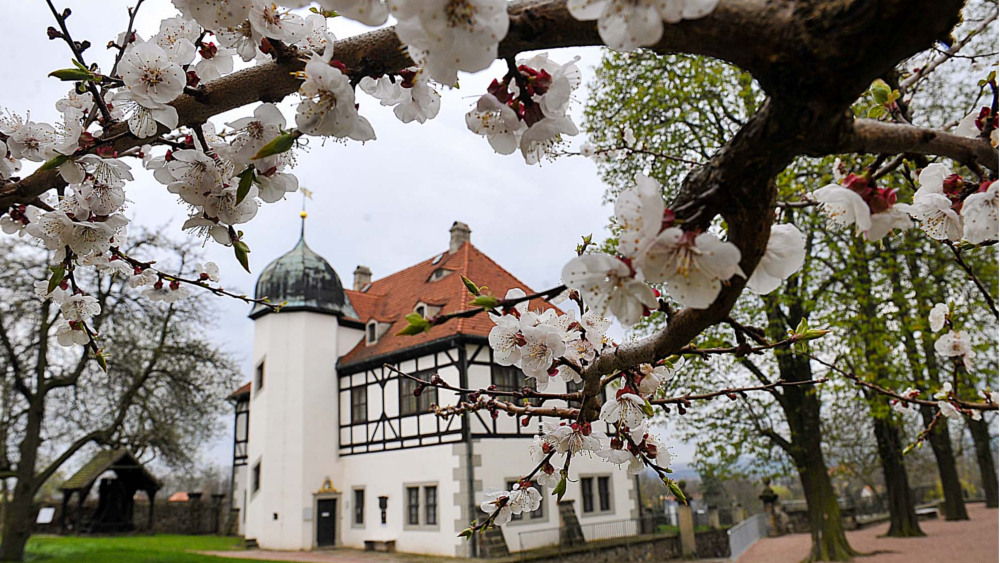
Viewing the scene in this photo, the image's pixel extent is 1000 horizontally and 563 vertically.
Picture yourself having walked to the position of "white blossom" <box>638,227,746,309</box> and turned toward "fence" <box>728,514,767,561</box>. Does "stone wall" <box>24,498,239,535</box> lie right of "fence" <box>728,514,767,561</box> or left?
left

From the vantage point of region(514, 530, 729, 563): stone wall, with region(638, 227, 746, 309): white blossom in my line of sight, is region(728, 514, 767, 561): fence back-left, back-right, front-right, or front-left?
back-left

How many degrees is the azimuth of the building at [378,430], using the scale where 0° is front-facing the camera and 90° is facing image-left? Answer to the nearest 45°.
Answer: approximately 45°

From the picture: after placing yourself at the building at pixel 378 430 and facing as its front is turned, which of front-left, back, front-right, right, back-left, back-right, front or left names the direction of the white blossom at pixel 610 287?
front-left

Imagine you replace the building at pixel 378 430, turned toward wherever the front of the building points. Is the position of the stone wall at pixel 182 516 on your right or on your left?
on your right

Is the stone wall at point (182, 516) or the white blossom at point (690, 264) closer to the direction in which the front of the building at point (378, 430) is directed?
the white blossom

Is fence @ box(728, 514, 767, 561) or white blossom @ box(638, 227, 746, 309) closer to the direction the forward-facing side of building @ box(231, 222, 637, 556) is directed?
the white blossom

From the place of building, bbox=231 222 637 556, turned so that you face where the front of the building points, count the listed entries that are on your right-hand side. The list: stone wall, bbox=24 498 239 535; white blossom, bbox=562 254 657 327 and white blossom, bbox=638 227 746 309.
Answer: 1
